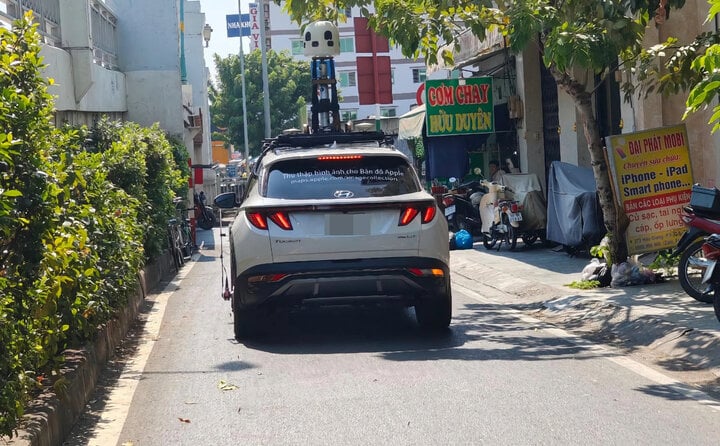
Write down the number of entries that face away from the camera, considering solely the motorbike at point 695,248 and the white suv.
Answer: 1

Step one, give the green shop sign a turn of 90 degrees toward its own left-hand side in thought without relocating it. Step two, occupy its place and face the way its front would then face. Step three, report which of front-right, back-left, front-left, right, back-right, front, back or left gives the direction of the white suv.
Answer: right

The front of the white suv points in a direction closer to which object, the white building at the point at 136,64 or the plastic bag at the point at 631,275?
the white building

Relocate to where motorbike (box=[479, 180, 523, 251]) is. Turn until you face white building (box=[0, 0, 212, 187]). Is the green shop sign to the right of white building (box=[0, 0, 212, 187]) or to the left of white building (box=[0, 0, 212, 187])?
right

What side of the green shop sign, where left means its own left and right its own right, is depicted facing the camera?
front

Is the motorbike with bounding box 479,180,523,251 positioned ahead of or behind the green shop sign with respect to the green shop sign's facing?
ahead

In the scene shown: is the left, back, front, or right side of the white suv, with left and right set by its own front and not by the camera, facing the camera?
back
